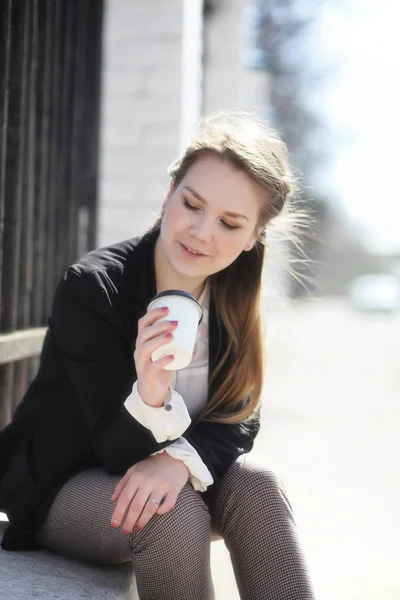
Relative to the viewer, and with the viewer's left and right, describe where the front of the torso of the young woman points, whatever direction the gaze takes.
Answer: facing the viewer and to the right of the viewer

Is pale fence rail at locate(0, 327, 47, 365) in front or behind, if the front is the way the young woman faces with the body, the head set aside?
behind

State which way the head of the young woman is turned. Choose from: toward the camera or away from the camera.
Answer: toward the camera
